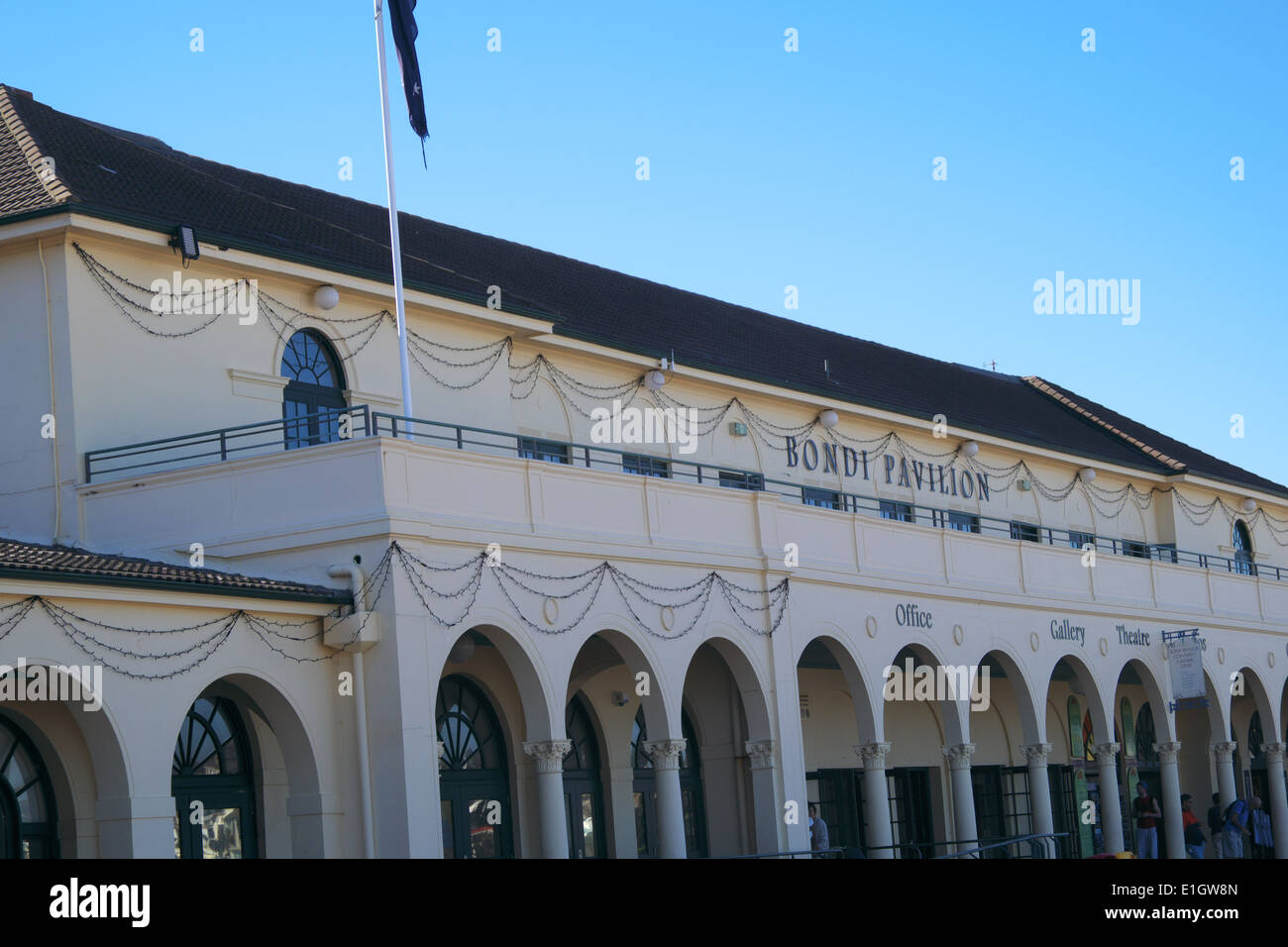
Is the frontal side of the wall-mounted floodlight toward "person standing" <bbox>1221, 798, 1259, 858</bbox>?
no

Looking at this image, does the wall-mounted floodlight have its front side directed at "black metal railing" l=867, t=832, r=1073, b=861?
no

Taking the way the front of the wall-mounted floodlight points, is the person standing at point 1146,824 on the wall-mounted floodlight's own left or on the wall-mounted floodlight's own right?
on the wall-mounted floodlight's own left

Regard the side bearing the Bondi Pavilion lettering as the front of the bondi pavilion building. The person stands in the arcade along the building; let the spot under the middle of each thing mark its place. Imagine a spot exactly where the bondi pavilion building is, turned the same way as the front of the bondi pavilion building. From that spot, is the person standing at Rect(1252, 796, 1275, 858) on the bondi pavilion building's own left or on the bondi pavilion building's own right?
on the bondi pavilion building's own left

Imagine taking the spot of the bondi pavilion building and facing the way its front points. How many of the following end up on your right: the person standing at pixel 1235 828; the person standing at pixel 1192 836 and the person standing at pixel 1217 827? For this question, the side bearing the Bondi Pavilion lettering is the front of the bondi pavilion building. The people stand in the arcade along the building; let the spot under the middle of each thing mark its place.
0

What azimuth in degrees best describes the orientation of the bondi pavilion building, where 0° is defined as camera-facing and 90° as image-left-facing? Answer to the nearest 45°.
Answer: approximately 315°

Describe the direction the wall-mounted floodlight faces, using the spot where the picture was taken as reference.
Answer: facing the viewer and to the right of the viewer

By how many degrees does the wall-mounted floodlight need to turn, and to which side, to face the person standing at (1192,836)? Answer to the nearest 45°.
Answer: approximately 90° to its left

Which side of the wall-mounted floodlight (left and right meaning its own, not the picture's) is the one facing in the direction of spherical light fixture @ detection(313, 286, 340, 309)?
left

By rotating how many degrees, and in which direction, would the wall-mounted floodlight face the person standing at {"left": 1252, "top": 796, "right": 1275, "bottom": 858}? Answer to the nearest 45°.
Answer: approximately 90° to its left

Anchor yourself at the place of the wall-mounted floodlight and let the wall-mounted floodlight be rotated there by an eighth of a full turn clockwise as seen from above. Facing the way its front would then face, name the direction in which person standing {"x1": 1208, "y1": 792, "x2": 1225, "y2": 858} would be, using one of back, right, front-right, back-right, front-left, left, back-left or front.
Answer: back-left
